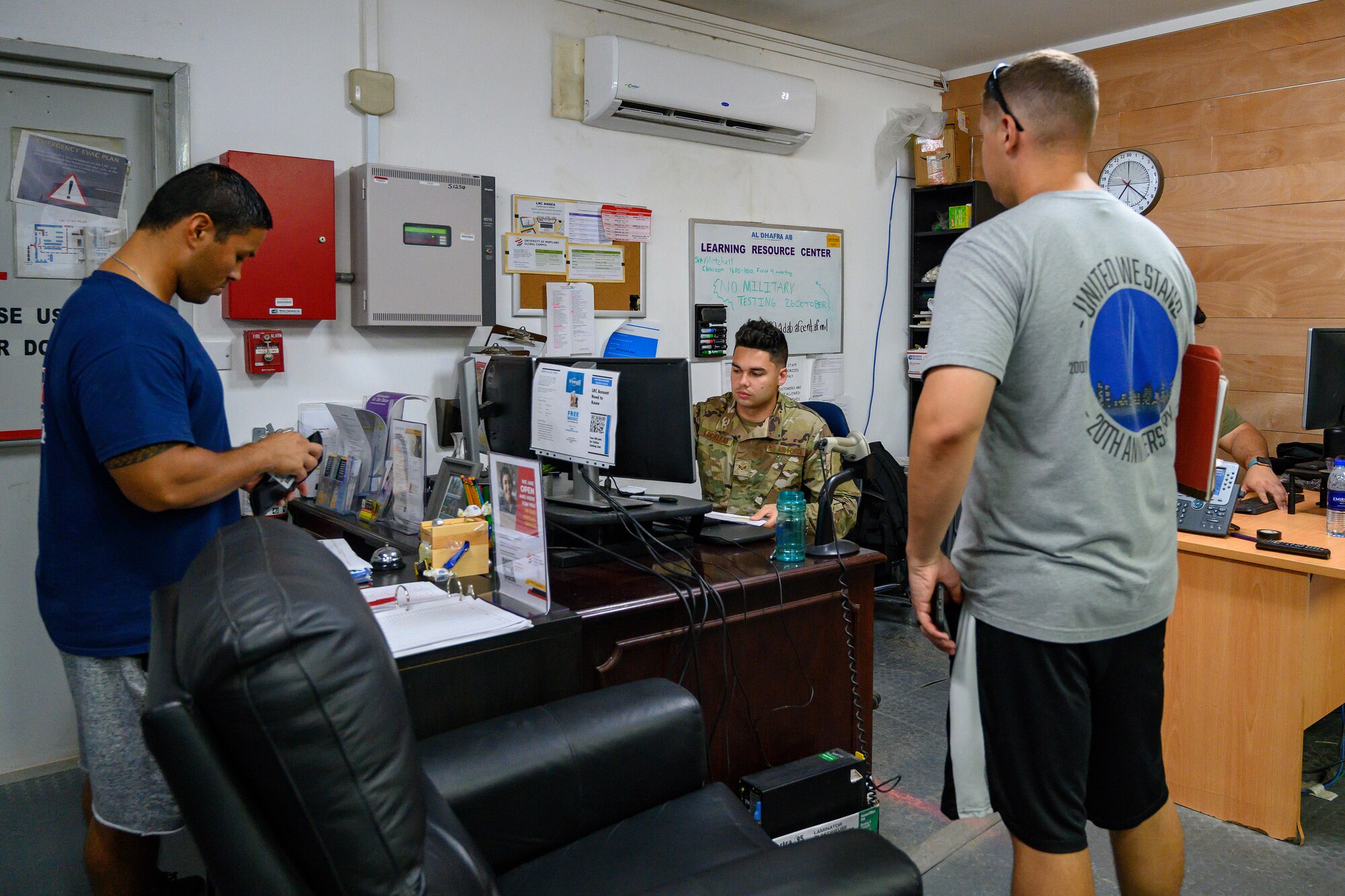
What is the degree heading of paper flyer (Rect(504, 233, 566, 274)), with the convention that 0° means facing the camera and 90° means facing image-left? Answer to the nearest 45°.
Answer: approximately 0°

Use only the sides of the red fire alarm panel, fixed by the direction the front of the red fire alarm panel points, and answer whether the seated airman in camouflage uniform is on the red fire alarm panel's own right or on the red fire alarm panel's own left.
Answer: on the red fire alarm panel's own left

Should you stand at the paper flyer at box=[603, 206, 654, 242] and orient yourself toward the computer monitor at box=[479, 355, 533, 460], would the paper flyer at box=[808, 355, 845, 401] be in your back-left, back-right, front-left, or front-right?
back-left

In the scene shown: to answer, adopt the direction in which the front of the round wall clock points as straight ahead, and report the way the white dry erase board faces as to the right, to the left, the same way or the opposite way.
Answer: to the left

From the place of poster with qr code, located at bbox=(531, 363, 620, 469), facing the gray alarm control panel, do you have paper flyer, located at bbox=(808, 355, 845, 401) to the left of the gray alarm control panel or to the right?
right

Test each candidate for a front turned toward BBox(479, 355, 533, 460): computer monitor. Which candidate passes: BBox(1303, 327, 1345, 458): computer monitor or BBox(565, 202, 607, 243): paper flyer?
the paper flyer

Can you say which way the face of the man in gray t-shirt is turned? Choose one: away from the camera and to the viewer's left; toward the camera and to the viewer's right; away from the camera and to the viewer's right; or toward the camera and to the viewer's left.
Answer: away from the camera and to the viewer's left

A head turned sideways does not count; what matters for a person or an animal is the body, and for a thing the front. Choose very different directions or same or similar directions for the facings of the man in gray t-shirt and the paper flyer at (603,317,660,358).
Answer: very different directions

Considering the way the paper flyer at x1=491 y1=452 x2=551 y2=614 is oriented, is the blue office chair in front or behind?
behind

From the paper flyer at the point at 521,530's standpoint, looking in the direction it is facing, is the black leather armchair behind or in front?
in front

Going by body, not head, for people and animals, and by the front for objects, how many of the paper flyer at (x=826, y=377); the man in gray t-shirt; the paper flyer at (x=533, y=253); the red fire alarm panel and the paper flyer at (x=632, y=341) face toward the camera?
4

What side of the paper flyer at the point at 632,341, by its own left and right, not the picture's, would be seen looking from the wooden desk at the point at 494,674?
front

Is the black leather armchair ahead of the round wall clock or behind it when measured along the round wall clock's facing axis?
ahead
